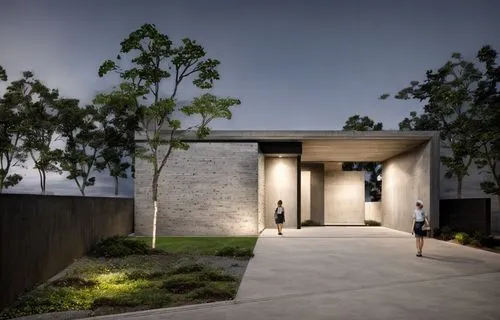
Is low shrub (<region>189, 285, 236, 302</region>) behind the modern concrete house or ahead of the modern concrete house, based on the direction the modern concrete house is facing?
ahead

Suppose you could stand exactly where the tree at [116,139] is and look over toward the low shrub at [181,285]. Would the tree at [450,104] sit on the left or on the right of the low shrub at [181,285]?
left

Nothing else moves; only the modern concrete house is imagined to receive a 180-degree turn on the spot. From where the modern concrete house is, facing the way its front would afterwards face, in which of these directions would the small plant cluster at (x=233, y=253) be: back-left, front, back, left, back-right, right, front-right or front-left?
back

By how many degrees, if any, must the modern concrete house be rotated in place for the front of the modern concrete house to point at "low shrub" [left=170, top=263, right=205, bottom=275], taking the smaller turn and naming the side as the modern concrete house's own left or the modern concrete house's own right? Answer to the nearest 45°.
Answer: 0° — it already faces it

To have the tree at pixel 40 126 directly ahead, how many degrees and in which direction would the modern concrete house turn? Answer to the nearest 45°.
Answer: approximately 135° to its right

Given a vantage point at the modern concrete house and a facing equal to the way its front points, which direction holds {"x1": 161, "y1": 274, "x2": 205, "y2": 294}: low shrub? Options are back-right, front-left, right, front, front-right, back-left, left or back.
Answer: front

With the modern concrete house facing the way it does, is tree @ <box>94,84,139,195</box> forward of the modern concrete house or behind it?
behind

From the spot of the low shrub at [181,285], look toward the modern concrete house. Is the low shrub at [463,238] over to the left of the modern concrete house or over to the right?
right

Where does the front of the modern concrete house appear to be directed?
toward the camera

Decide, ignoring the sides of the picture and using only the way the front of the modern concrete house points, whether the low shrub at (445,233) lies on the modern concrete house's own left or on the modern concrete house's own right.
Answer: on the modern concrete house's own left

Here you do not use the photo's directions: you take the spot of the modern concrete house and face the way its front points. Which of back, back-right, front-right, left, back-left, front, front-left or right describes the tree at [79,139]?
back-right

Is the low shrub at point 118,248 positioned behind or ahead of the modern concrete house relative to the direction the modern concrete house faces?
ahead

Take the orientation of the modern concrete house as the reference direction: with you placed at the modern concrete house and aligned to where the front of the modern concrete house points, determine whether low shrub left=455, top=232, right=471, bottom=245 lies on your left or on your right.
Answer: on your left
